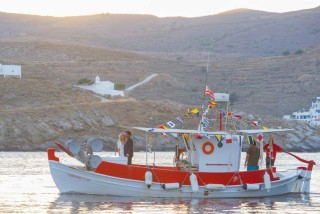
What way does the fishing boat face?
to the viewer's left

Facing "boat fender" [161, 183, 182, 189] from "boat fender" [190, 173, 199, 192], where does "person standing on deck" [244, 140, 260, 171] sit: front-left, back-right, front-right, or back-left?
back-right
